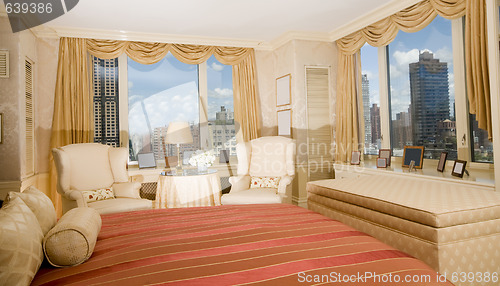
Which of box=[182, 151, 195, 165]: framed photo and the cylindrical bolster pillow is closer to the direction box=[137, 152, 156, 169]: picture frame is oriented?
the cylindrical bolster pillow

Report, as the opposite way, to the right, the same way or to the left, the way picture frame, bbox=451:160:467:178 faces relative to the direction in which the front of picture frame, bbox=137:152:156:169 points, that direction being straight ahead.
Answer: to the right

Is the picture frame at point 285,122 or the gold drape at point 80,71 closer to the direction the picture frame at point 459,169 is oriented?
the gold drape

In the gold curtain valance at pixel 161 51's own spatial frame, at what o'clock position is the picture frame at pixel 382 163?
The picture frame is roughly at 10 o'clock from the gold curtain valance.

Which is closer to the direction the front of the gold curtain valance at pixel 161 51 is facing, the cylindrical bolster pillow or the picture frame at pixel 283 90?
the cylindrical bolster pillow

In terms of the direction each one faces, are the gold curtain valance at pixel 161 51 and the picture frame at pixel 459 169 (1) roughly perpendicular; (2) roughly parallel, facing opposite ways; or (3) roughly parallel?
roughly perpendicular

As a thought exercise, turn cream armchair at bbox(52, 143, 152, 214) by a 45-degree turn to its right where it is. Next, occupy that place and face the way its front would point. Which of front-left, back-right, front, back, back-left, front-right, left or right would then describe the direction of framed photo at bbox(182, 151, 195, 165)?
back-left

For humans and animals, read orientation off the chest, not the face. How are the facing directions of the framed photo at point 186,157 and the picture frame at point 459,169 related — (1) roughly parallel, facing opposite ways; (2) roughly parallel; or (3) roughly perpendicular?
roughly perpendicular

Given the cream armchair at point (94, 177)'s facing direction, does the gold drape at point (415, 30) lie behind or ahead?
ahead

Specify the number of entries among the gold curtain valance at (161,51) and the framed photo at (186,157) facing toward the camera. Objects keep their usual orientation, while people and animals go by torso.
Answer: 2

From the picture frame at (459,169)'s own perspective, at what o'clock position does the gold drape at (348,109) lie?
The gold drape is roughly at 3 o'clock from the picture frame.

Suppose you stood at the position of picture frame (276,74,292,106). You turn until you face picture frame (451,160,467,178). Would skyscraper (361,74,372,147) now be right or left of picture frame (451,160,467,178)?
left

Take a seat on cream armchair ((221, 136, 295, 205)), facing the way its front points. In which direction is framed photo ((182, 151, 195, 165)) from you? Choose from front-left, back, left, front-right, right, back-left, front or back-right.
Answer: right

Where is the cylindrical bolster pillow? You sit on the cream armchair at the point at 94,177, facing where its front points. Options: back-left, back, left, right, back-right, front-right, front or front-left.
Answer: front-right
